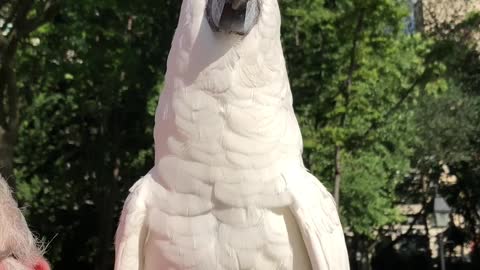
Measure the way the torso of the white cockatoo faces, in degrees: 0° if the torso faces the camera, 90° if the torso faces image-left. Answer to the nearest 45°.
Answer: approximately 0°

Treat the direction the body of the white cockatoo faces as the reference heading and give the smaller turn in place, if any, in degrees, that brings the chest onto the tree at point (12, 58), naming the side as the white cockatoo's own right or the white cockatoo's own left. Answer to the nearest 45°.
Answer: approximately 135° to the white cockatoo's own right

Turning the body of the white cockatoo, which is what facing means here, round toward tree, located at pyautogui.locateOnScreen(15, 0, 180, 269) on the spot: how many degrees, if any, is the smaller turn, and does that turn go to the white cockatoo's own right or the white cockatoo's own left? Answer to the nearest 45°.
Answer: approximately 180°
